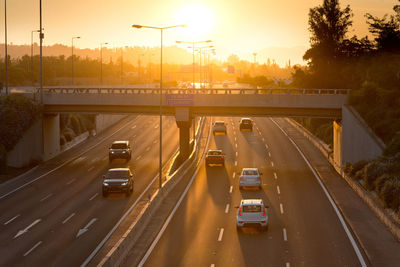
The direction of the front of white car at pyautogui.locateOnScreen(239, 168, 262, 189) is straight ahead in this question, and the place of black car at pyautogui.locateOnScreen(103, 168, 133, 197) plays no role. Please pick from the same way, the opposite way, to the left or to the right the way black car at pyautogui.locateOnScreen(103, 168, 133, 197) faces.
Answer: the opposite way

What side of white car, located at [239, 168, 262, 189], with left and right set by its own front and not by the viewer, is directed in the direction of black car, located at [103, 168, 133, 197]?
left

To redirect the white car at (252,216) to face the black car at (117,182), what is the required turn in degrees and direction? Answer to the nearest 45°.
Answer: approximately 45° to its left

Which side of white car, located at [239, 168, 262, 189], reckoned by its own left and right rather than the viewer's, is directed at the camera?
back

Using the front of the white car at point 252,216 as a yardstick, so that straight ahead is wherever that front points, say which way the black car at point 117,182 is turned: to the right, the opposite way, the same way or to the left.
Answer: the opposite way

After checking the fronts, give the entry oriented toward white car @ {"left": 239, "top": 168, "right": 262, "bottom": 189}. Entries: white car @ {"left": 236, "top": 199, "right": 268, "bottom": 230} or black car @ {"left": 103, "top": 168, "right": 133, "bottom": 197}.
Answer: white car @ {"left": 236, "top": 199, "right": 268, "bottom": 230}

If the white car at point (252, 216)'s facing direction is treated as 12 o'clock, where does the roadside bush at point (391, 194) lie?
The roadside bush is roughly at 2 o'clock from the white car.
